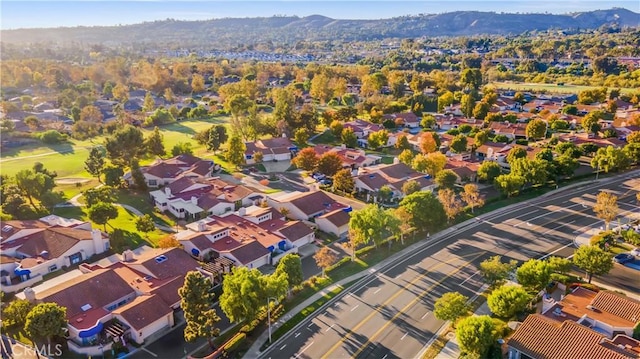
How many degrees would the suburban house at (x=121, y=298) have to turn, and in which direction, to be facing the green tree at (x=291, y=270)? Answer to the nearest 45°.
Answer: approximately 45° to its left

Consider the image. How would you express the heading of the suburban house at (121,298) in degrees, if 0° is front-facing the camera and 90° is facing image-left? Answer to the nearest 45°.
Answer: approximately 315°

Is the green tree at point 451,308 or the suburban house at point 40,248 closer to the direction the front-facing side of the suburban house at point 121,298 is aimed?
the green tree

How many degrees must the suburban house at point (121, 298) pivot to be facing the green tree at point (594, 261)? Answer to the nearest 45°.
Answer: approximately 45° to its left

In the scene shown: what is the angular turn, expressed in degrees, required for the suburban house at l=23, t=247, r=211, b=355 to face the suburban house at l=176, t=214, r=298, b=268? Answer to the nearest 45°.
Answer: approximately 90° to its left

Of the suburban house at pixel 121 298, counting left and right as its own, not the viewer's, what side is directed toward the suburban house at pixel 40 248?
back

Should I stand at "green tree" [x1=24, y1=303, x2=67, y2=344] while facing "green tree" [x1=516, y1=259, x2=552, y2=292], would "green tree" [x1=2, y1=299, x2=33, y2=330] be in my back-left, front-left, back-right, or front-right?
back-left
